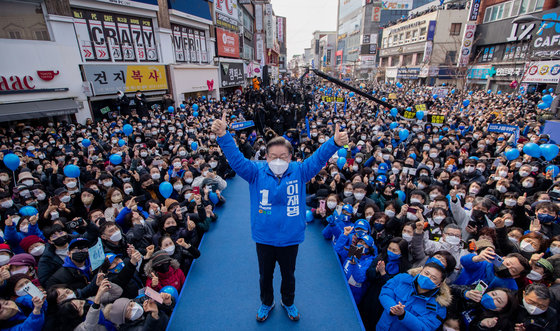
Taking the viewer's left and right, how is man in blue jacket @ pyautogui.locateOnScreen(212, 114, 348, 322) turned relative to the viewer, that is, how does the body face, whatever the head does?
facing the viewer

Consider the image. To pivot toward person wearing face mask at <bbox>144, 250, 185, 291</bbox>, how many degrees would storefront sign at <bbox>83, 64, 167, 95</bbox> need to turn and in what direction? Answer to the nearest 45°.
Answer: approximately 45° to its right

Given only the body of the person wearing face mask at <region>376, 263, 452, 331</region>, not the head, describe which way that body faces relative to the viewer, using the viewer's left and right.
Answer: facing the viewer and to the left of the viewer

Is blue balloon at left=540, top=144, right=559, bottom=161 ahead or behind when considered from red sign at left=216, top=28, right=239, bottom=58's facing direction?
ahead

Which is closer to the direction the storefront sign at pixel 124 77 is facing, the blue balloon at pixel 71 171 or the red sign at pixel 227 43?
the blue balloon

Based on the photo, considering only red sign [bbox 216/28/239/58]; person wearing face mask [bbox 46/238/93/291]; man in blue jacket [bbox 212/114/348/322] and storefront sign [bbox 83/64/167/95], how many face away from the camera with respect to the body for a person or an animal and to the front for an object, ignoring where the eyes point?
0

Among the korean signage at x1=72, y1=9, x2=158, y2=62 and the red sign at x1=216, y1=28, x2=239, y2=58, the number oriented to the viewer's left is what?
0

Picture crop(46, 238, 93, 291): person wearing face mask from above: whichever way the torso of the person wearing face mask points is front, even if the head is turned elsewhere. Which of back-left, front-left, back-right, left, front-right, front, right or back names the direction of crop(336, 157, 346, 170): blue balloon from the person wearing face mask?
front-left

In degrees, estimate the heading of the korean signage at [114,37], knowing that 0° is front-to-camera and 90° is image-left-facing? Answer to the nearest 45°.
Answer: approximately 315°

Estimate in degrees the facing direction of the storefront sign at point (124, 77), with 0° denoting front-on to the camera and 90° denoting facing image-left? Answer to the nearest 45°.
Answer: approximately 315°

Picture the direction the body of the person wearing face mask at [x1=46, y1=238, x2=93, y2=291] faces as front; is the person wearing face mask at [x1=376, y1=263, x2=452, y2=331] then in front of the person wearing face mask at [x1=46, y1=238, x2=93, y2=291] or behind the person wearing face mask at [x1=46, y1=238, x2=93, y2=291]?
in front

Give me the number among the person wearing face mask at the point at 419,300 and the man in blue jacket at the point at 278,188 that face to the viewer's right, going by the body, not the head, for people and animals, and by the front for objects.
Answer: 0

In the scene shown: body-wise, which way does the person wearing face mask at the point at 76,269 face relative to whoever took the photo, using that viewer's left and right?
facing the viewer and to the right of the viewer

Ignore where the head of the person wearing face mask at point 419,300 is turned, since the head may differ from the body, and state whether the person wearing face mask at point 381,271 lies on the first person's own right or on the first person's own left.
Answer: on the first person's own right

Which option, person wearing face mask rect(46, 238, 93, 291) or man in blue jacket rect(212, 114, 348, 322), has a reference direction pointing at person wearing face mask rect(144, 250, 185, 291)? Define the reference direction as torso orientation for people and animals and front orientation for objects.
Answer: person wearing face mask rect(46, 238, 93, 291)

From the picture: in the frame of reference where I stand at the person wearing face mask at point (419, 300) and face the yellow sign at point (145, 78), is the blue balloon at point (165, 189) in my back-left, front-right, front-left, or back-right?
front-left

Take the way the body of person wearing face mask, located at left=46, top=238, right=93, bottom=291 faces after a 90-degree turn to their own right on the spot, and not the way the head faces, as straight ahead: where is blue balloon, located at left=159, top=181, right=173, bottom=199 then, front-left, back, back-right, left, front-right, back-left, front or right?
back
